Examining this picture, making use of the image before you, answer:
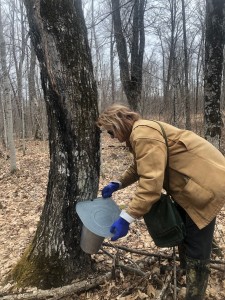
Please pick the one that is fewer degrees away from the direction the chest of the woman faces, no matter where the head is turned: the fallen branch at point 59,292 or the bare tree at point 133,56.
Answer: the fallen branch

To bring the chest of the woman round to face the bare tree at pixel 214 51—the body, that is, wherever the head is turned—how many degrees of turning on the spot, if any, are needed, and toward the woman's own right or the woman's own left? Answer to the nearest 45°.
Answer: approximately 90° to the woman's own right

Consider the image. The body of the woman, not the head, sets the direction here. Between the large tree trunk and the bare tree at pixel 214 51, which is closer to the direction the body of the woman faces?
the large tree trunk

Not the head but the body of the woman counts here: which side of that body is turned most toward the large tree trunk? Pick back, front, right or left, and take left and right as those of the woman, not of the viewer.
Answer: front

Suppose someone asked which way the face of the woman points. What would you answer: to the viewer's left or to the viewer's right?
to the viewer's left

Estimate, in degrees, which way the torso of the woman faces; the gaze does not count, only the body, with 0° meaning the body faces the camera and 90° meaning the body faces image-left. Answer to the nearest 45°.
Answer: approximately 90°

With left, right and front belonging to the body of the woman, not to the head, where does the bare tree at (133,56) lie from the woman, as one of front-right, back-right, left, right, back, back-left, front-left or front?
right
